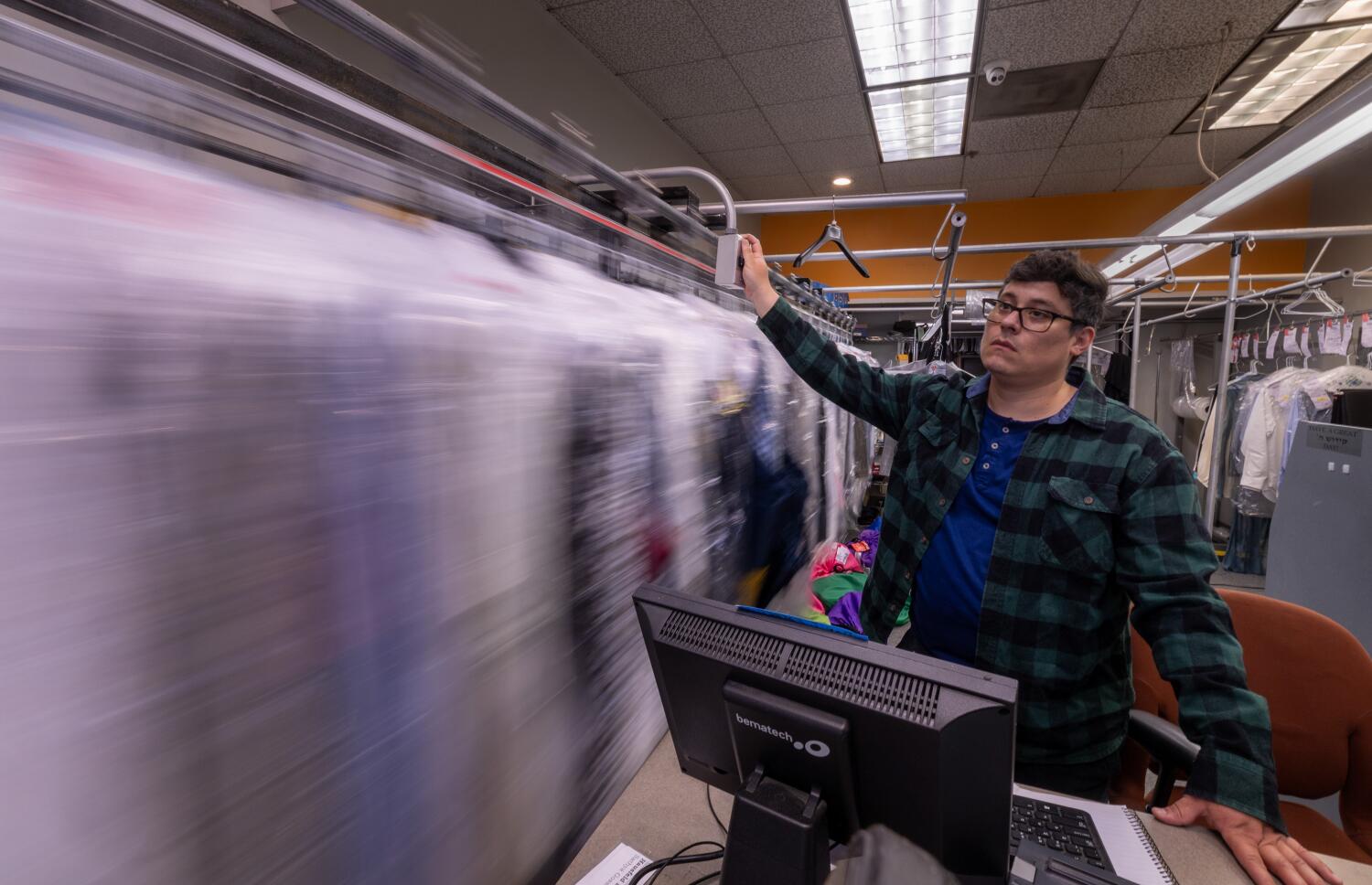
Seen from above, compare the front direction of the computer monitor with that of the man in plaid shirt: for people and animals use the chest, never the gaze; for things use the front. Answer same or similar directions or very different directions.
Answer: very different directions

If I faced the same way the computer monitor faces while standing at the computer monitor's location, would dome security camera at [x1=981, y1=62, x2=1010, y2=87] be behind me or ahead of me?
ahead

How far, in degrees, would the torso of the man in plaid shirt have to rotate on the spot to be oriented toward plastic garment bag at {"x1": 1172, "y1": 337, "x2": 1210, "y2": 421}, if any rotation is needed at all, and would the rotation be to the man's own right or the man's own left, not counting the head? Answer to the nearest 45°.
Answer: approximately 135° to the man's own right

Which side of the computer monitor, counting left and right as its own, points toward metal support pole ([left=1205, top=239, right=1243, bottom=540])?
front

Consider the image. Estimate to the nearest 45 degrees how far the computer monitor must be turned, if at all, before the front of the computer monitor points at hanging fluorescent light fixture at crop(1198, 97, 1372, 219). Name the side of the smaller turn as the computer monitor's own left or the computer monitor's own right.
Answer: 0° — it already faces it

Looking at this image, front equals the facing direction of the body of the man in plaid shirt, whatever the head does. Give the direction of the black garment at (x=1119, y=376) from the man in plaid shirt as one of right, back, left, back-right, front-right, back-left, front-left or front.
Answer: back-right

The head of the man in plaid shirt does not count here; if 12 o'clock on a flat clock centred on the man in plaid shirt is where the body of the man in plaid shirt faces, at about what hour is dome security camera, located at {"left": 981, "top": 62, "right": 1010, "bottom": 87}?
The dome security camera is roughly at 4 o'clock from the man in plaid shirt.

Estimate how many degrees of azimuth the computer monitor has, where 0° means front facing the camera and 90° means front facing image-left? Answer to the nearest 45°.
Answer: approximately 225°

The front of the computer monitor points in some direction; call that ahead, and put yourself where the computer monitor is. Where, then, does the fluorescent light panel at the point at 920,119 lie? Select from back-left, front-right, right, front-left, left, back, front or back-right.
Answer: front-left

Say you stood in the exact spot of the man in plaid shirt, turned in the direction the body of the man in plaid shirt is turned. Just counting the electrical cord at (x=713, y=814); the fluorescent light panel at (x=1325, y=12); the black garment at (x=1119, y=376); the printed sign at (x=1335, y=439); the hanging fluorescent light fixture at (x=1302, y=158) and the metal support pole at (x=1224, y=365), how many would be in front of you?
1

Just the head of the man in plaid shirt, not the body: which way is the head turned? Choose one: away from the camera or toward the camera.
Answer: toward the camera

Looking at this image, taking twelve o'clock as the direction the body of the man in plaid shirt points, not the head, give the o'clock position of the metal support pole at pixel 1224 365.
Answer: The metal support pole is roughly at 5 o'clock from the man in plaid shirt.

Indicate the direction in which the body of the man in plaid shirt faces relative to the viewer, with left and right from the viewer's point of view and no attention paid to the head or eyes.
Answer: facing the viewer and to the left of the viewer
